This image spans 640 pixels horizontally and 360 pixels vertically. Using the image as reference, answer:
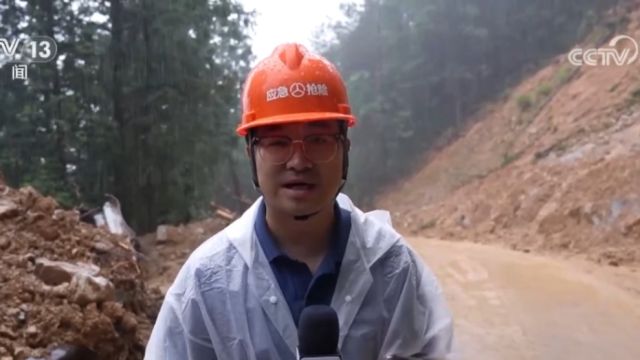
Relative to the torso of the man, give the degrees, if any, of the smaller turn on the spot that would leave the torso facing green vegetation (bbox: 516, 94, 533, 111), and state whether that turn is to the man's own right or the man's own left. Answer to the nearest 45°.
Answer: approximately 180°

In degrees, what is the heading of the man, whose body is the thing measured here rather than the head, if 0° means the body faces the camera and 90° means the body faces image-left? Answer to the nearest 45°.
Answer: approximately 0°

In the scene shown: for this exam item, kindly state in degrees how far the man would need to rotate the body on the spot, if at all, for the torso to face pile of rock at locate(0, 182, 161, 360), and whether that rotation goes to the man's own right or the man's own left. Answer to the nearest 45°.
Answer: approximately 135° to the man's own right

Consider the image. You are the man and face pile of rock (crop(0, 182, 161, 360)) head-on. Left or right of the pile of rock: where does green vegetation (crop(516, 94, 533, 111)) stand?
right
